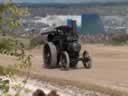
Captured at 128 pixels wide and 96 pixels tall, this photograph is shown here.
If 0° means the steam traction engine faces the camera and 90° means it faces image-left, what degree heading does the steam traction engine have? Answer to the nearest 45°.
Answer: approximately 315°

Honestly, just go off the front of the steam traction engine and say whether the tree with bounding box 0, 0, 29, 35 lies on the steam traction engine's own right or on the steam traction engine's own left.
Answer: on the steam traction engine's own right

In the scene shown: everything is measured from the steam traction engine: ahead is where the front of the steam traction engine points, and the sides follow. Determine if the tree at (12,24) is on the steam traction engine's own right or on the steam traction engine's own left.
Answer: on the steam traction engine's own right
